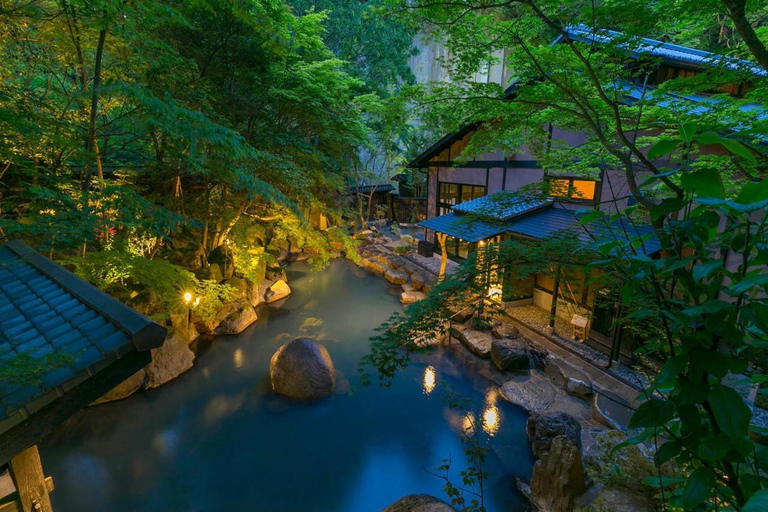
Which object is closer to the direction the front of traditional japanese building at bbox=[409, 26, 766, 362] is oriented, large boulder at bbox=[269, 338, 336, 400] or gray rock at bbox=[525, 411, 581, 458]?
the large boulder

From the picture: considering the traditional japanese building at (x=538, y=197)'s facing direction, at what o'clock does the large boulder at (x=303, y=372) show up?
The large boulder is roughly at 12 o'clock from the traditional japanese building.

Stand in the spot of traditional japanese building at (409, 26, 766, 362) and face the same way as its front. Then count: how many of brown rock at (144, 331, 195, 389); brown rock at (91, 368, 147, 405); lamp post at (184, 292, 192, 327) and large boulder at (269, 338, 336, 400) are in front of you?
4

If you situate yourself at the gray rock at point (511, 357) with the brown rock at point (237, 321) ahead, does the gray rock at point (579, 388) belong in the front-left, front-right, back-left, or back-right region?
back-left

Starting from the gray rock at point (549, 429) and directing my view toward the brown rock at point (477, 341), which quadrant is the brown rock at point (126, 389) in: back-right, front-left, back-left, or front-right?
front-left

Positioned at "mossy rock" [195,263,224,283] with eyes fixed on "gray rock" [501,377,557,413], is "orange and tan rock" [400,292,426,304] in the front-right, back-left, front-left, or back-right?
front-left

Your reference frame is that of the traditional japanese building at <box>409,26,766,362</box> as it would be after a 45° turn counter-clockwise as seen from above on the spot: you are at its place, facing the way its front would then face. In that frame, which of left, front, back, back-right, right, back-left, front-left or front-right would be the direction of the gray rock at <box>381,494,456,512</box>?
front

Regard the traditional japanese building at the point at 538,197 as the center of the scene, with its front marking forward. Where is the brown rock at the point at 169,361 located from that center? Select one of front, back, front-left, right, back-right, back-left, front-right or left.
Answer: front

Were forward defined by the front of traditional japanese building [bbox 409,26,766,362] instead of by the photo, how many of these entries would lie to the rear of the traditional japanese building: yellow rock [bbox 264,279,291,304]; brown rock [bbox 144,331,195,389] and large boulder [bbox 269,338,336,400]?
0

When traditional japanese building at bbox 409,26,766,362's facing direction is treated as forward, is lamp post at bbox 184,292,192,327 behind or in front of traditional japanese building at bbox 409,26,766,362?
in front
